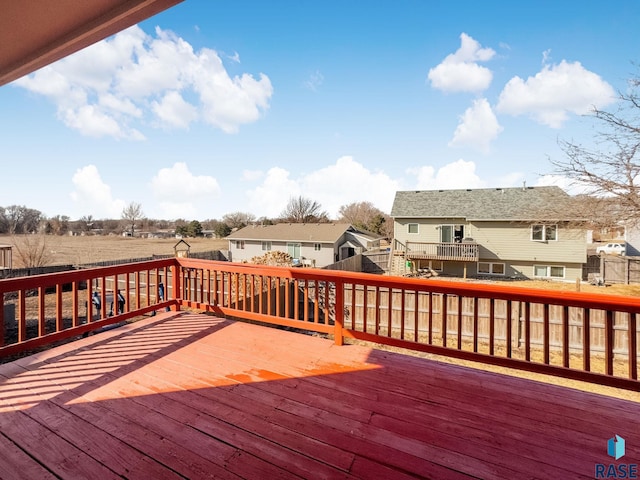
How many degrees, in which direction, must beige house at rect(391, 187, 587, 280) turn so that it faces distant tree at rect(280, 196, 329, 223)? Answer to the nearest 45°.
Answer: approximately 45° to its left

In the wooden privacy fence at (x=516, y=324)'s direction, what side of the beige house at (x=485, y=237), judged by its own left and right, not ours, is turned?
back

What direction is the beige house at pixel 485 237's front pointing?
away from the camera

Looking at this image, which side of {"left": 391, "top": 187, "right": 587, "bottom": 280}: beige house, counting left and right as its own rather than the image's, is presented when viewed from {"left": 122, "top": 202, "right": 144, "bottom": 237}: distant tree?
left

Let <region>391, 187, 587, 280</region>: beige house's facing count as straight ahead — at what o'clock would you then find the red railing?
The red railing is roughly at 6 o'clock from the beige house.

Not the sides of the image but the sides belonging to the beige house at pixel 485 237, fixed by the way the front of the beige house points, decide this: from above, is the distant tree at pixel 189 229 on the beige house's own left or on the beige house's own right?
on the beige house's own left

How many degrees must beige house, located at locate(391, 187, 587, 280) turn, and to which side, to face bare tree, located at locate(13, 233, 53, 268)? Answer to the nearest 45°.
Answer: approximately 135° to its left

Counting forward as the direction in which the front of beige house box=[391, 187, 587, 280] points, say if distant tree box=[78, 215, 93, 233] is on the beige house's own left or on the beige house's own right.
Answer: on the beige house's own left

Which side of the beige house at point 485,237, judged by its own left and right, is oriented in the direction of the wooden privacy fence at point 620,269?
right
